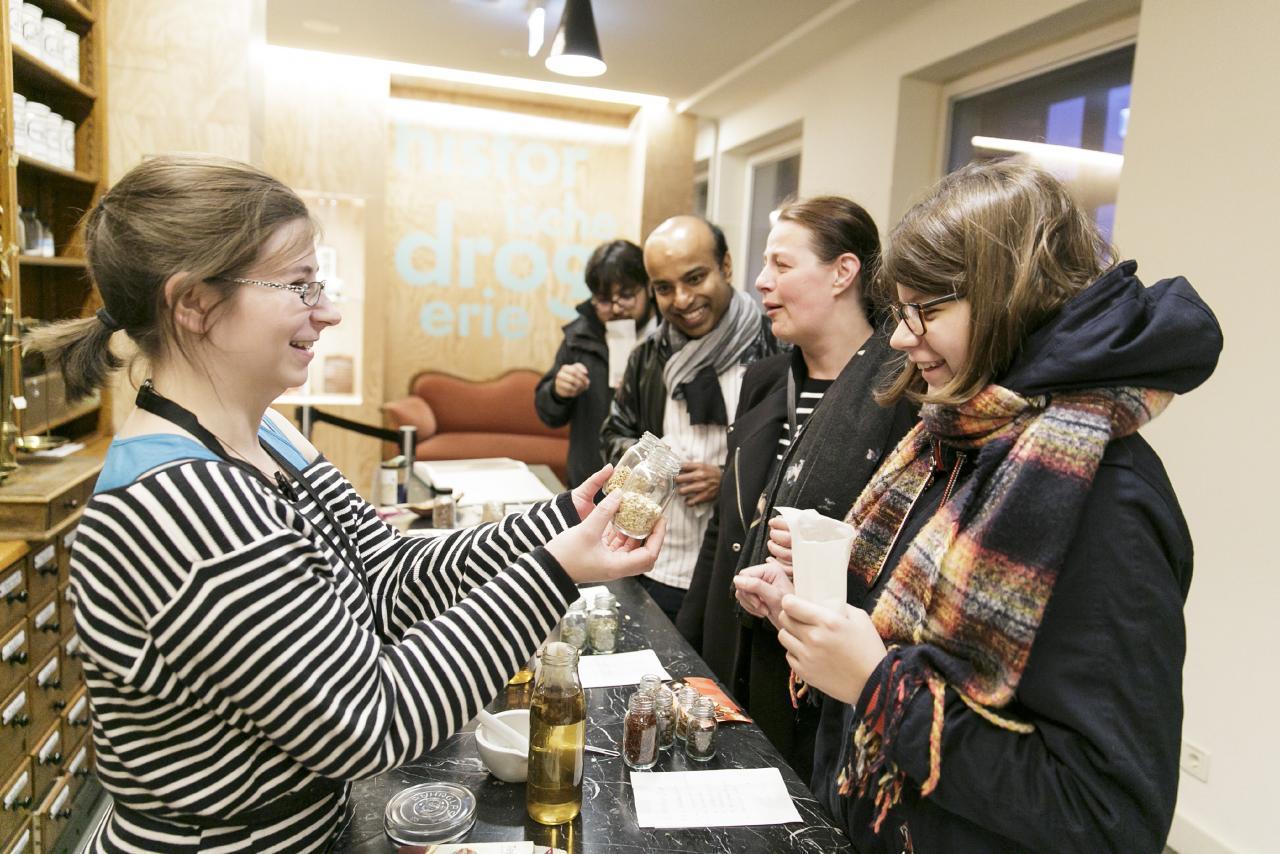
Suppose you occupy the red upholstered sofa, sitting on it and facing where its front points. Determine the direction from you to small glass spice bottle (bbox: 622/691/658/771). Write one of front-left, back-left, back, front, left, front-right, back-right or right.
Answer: front

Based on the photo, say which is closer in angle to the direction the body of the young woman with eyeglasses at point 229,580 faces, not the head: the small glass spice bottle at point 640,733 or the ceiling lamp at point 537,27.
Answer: the small glass spice bottle

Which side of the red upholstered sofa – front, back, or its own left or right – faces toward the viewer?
front

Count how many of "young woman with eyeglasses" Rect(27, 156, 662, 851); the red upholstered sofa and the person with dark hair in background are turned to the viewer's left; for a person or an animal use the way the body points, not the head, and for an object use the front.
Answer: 0

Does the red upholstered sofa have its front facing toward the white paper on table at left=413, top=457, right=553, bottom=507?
yes

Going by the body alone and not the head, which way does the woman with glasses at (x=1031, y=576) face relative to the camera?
to the viewer's left

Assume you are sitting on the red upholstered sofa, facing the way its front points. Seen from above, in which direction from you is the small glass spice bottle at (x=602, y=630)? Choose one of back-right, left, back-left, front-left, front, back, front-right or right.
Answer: front

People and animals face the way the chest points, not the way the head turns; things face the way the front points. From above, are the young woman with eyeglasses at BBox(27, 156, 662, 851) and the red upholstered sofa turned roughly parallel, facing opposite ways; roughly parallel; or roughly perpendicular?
roughly perpendicular

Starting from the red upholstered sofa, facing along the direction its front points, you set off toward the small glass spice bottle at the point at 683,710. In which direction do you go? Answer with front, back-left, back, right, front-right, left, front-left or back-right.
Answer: front

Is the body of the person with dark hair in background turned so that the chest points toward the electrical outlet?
no

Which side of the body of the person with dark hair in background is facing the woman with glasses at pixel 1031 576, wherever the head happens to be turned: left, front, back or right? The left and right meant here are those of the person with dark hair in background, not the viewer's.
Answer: front

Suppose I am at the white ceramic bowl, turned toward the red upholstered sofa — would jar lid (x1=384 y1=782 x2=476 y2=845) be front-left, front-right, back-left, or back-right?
back-left

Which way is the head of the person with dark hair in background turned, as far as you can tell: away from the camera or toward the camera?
toward the camera

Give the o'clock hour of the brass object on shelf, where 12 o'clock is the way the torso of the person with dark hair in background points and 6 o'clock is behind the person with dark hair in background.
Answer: The brass object on shelf is roughly at 2 o'clock from the person with dark hair in background.

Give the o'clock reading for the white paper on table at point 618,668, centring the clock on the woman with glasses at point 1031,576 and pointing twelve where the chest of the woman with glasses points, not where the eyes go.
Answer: The white paper on table is roughly at 1 o'clock from the woman with glasses.

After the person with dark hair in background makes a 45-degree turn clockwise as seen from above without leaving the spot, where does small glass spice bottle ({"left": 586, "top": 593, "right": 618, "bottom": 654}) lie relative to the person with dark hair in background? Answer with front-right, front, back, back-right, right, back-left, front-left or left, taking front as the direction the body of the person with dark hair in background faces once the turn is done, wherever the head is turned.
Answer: front-left

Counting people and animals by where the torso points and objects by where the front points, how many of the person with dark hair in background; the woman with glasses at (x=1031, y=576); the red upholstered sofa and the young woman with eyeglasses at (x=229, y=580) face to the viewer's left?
1

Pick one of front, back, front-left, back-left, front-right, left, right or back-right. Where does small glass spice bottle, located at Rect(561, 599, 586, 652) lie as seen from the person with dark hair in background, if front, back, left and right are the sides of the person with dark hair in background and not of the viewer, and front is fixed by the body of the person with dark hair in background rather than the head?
front

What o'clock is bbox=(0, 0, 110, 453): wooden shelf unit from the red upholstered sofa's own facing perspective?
The wooden shelf unit is roughly at 1 o'clock from the red upholstered sofa.

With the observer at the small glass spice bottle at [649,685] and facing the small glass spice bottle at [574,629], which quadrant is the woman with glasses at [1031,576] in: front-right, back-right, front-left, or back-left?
back-right

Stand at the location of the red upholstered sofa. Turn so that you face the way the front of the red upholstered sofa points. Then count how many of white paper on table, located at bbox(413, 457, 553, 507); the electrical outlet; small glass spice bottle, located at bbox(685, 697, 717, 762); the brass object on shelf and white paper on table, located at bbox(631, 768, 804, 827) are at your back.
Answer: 0

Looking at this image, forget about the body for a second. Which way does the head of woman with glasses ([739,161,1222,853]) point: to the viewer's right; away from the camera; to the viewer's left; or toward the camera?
to the viewer's left
